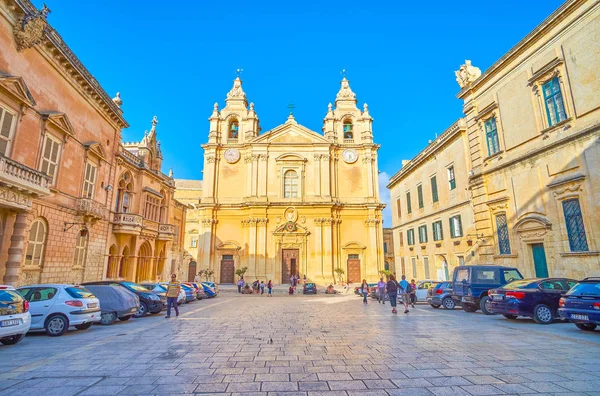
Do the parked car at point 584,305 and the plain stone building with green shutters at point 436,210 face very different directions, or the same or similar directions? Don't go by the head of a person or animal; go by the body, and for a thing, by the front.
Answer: very different directions

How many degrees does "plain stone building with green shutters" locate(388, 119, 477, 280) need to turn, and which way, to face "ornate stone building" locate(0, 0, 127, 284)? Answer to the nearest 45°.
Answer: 0° — it already faces it

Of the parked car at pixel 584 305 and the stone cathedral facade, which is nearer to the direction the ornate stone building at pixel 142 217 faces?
the parked car

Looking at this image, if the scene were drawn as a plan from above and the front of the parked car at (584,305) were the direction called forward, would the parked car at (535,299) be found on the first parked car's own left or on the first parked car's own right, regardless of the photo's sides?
on the first parked car's own left

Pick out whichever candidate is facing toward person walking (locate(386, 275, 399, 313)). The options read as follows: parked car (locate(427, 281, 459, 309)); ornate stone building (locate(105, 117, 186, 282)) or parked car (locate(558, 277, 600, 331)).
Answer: the ornate stone building

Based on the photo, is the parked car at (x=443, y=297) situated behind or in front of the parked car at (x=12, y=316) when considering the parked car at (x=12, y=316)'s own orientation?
behind

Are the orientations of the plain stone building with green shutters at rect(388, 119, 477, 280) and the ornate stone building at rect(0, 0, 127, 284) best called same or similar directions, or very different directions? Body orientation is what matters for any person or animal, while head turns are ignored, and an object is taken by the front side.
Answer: very different directions
